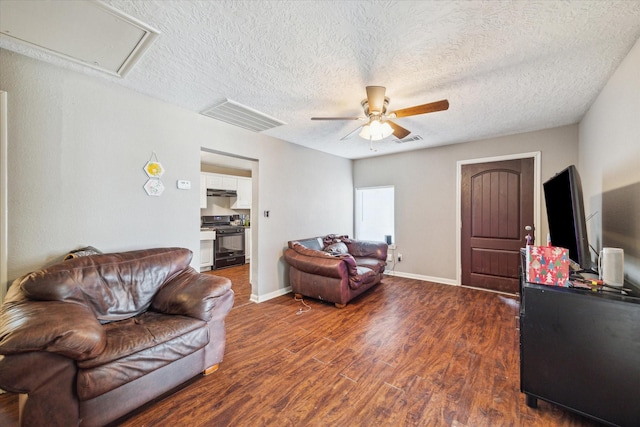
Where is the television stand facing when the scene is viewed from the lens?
facing to the left of the viewer

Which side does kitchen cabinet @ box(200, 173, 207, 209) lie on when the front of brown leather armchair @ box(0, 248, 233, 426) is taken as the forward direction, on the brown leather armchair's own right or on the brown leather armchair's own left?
on the brown leather armchair's own left

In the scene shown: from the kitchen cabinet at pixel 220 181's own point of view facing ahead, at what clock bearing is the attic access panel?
The attic access panel is roughly at 2 o'clock from the kitchen cabinet.

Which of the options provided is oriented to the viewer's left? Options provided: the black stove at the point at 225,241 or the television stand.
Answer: the television stand

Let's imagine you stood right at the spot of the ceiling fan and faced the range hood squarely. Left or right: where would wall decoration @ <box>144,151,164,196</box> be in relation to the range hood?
left

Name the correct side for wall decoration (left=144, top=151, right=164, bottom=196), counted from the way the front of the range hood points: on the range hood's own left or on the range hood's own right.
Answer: on the range hood's own right
